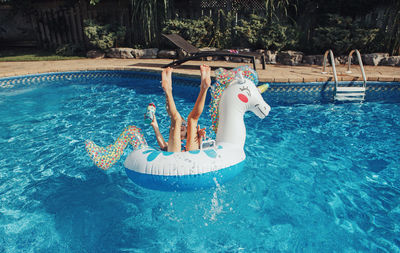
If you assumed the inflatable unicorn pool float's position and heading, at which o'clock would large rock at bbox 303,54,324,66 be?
The large rock is roughly at 10 o'clock from the inflatable unicorn pool float.

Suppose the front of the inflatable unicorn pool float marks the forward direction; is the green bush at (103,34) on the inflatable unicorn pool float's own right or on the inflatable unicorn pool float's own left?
on the inflatable unicorn pool float's own left

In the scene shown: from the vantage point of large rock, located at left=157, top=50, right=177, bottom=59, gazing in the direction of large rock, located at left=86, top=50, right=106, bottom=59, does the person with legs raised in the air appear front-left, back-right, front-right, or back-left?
back-left

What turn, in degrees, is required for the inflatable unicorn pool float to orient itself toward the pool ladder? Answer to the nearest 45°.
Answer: approximately 45° to its left

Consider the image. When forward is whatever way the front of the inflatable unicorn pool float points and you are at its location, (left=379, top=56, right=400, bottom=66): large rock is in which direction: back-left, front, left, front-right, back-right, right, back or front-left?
front-left

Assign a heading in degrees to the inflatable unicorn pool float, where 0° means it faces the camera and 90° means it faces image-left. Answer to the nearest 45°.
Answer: approximately 270°

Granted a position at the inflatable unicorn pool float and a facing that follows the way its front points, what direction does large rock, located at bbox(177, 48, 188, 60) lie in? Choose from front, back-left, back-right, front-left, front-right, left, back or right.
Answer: left

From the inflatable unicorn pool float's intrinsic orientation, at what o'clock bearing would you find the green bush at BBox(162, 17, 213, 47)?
The green bush is roughly at 9 o'clock from the inflatable unicorn pool float.

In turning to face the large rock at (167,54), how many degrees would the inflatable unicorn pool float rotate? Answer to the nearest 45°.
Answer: approximately 90° to its left

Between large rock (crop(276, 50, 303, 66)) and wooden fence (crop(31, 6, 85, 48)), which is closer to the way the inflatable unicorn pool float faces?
the large rock

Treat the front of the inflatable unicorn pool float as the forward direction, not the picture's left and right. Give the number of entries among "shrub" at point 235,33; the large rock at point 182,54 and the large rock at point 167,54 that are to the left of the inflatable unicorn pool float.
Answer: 3

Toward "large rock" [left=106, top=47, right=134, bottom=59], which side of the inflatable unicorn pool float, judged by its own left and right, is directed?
left

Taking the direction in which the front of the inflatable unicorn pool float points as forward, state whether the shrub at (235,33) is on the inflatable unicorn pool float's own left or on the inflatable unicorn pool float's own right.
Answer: on the inflatable unicorn pool float's own left

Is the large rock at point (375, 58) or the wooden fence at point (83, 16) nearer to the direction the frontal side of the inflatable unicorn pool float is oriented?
the large rock

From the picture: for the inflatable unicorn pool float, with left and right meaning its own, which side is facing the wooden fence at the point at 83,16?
left
